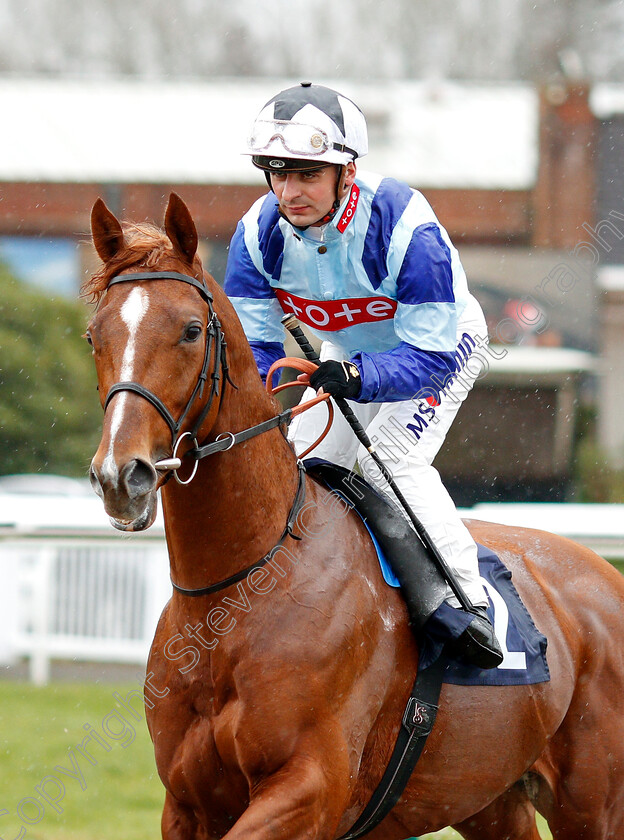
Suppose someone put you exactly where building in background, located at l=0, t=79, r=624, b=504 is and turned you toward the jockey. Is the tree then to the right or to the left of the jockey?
right

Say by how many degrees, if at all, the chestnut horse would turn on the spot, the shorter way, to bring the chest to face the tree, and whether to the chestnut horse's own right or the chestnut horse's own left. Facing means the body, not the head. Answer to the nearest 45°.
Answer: approximately 135° to the chestnut horse's own right

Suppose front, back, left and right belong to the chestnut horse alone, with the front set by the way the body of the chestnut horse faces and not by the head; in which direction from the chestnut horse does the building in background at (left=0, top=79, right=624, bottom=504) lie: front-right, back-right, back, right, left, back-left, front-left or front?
back-right

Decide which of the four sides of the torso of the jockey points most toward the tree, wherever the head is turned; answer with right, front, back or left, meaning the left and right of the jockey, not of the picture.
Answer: right

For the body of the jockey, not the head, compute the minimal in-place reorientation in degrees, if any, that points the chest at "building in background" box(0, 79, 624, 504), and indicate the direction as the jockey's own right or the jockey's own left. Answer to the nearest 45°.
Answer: approximately 135° to the jockey's own right

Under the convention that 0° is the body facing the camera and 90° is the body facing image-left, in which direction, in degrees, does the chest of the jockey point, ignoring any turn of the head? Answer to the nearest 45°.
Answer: approximately 45°
